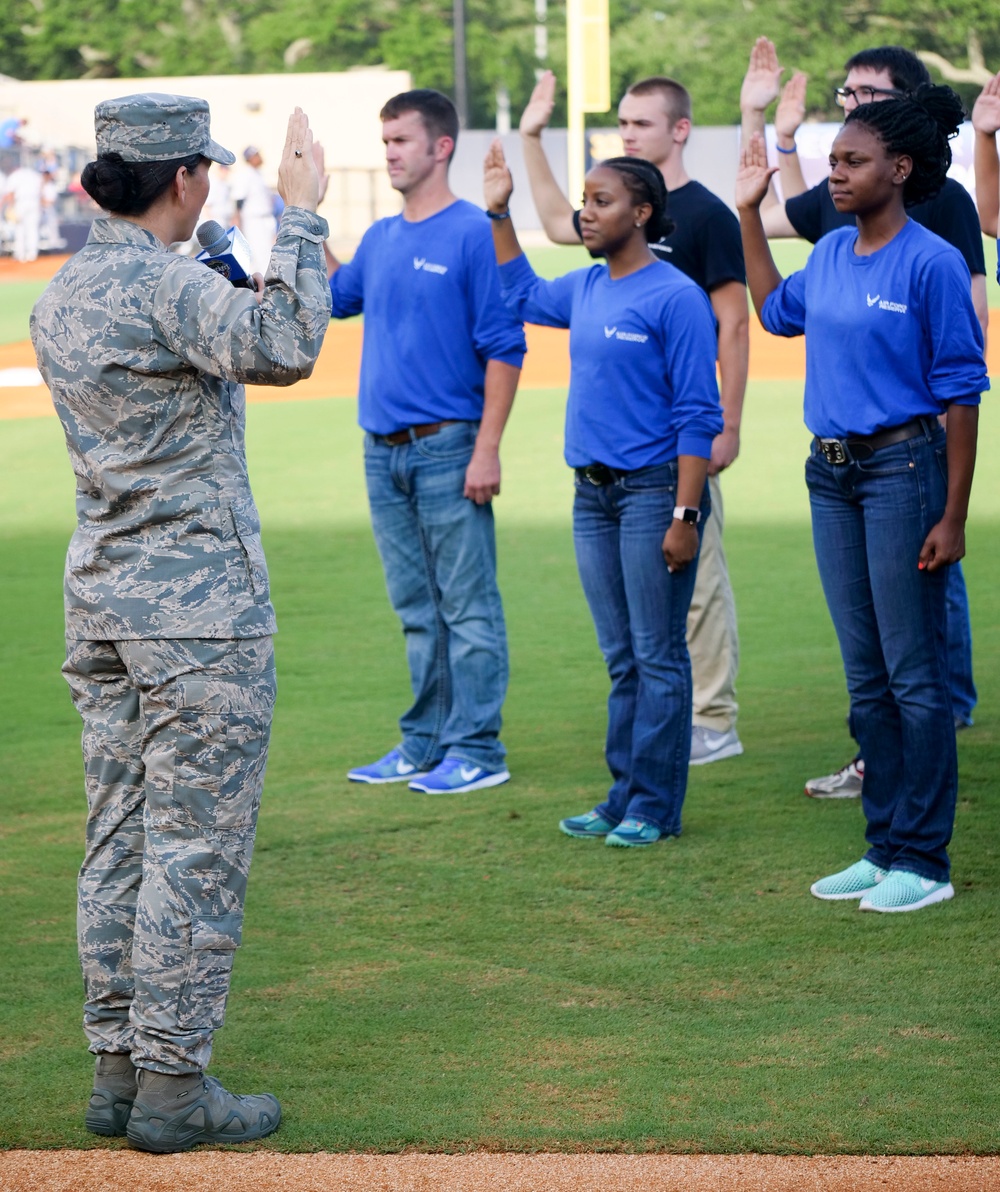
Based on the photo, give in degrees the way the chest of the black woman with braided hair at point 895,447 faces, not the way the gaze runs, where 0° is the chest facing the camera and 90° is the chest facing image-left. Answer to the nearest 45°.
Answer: approximately 45°

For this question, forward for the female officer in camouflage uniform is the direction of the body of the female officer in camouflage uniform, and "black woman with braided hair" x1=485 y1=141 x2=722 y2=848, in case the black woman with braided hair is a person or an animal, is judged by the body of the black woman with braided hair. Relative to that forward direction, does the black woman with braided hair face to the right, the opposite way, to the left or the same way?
the opposite way

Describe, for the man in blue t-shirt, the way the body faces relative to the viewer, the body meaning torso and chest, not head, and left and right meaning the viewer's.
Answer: facing the viewer and to the left of the viewer

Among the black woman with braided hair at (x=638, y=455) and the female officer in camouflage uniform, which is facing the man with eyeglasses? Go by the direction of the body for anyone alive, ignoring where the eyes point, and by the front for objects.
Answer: the female officer in camouflage uniform

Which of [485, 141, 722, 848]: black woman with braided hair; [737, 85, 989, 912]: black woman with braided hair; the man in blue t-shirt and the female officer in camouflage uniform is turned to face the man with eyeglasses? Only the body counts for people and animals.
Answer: the female officer in camouflage uniform

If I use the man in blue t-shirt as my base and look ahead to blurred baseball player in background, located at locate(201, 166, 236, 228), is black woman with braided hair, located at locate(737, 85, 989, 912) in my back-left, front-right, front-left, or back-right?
back-right

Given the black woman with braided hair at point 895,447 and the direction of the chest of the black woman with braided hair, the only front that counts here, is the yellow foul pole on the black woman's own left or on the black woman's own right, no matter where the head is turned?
on the black woman's own right

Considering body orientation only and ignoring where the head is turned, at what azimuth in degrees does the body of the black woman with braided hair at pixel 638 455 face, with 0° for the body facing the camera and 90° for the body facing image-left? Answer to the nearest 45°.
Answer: approximately 45°

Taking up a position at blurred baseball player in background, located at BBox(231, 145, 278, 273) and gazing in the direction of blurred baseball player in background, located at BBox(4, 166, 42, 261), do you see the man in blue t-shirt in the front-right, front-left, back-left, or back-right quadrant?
back-left

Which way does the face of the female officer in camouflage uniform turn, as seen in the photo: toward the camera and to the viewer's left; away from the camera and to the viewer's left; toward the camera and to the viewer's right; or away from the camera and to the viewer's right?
away from the camera and to the viewer's right

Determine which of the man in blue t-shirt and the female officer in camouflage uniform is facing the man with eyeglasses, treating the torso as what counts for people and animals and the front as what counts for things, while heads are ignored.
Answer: the female officer in camouflage uniform

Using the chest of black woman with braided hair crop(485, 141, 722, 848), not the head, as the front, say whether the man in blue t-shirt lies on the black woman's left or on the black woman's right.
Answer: on the black woman's right

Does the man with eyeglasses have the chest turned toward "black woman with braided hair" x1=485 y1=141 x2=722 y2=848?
yes
